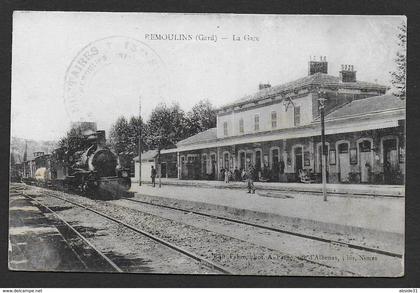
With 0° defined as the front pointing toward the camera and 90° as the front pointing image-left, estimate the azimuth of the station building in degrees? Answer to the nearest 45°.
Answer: approximately 45°

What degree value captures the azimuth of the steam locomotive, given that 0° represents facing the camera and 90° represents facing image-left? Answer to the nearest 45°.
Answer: approximately 315°

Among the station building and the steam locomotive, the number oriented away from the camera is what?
0
